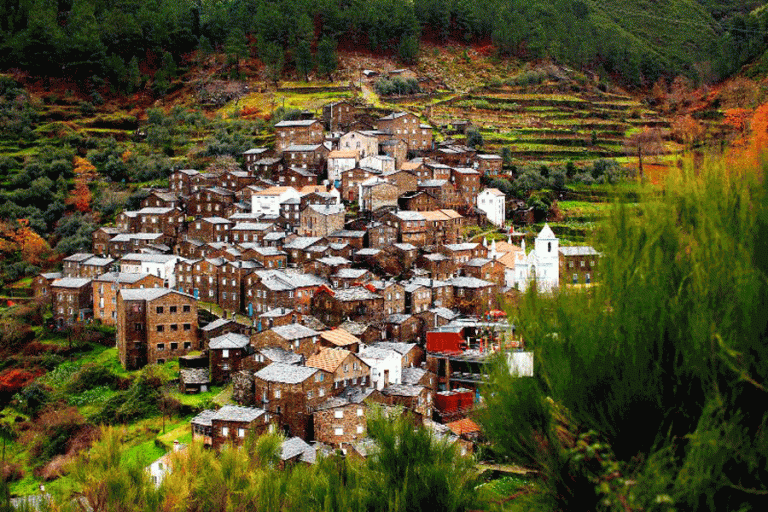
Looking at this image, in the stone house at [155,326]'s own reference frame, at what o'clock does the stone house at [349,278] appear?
the stone house at [349,278] is roughly at 9 o'clock from the stone house at [155,326].

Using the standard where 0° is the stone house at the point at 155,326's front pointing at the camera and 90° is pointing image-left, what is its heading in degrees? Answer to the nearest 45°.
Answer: approximately 0°

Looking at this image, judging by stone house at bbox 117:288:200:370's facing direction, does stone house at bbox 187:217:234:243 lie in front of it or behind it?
behind

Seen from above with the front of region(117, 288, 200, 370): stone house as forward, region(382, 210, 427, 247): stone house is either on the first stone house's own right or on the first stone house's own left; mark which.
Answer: on the first stone house's own left

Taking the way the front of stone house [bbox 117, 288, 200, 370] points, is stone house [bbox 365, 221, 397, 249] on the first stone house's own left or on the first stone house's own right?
on the first stone house's own left

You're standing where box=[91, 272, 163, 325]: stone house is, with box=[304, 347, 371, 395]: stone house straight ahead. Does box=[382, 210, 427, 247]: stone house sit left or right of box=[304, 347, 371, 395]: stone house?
left

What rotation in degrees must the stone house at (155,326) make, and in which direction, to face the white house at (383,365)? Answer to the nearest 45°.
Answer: approximately 45° to its left

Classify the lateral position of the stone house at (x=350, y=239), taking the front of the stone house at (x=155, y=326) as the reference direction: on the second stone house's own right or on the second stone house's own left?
on the second stone house's own left

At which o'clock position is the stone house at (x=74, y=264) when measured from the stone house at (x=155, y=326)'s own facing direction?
the stone house at (x=74, y=264) is roughly at 5 o'clock from the stone house at (x=155, y=326).

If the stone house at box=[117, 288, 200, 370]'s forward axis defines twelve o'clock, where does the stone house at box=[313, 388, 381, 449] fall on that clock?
the stone house at box=[313, 388, 381, 449] is roughly at 11 o'clock from the stone house at box=[117, 288, 200, 370].

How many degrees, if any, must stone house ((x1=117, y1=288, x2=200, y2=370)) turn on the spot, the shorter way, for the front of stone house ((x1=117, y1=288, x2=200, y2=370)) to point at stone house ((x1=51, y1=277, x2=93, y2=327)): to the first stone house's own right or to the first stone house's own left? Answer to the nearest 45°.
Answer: approximately 135° to the first stone house's own right

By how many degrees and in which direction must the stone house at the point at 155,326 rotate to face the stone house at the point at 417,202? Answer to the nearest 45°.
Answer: approximately 135° to its left
